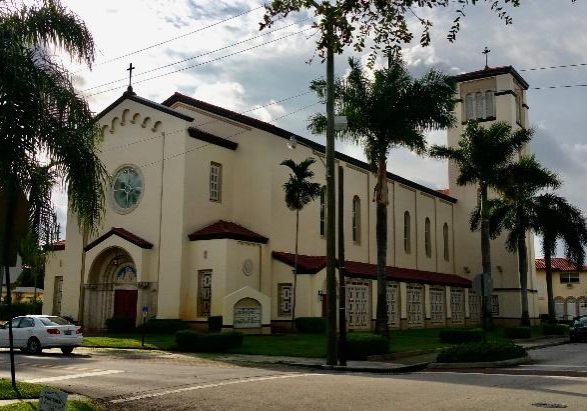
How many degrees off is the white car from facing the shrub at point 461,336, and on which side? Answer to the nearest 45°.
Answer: approximately 135° to its right

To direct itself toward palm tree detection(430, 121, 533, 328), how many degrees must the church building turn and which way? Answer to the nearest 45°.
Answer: approximately 135° to its left

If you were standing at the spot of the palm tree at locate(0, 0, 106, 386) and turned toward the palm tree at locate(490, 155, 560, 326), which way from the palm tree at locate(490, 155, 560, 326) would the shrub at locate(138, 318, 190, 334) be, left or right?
left

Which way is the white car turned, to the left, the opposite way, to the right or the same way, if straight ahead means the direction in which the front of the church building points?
to the right

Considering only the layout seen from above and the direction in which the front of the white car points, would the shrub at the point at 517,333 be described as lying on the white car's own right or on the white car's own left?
on the white car's own right

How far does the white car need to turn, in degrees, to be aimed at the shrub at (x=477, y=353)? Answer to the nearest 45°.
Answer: approximately 180°

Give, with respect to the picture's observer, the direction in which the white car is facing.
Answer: facing away from the viewer and to the left of the viewer

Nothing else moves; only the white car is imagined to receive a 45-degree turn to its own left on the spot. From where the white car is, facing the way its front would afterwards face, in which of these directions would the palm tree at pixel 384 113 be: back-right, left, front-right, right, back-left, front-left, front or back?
back

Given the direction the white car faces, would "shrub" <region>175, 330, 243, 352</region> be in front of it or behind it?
behind

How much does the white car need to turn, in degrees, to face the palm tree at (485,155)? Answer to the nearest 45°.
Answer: approximately 135° to its right

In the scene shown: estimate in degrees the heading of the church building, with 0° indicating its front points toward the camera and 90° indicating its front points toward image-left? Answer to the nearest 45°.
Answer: approximately 45°

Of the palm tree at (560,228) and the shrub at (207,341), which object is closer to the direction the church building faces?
the shrub

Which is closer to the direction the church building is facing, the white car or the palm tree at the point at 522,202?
the white car
